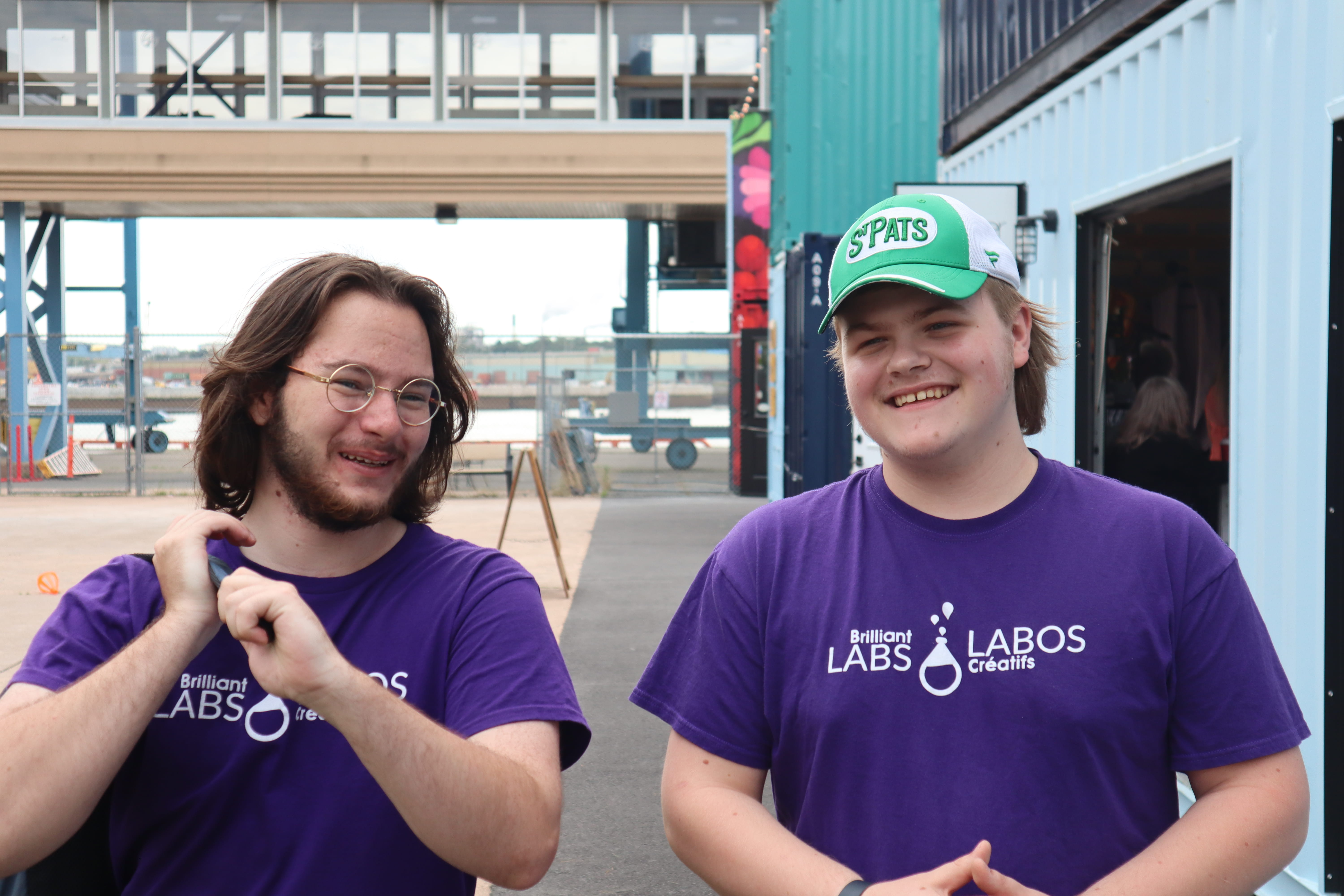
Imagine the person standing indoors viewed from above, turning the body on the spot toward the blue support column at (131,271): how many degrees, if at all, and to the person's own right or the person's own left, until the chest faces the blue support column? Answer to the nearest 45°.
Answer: approximately 45° to the person's own left

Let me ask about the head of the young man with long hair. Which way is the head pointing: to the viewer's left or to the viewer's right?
to the viewer's right

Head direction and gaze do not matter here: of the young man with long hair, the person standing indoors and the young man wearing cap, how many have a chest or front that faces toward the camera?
2

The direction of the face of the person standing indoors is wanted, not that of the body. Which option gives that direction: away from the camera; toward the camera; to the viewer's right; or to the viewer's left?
away from the camera

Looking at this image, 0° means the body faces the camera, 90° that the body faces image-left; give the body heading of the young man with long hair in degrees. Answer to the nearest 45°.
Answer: approximately 0°

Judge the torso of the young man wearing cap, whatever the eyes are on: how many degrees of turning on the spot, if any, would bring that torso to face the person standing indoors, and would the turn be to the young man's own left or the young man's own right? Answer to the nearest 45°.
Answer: approximately 180°

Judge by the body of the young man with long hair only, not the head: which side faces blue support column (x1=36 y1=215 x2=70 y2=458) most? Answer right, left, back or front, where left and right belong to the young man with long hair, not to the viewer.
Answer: back

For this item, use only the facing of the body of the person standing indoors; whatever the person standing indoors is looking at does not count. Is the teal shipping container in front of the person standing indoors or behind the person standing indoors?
in front

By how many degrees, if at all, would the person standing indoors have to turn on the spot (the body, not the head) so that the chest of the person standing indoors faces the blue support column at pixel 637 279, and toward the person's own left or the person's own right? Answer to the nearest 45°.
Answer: approximately 45° to the person's own left

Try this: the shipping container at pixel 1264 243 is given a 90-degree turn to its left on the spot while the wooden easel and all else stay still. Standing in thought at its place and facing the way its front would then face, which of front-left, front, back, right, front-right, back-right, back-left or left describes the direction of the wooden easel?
back

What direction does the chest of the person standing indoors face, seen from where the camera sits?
away from the camera

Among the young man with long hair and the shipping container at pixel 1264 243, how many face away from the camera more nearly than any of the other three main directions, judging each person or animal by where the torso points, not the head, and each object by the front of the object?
0
